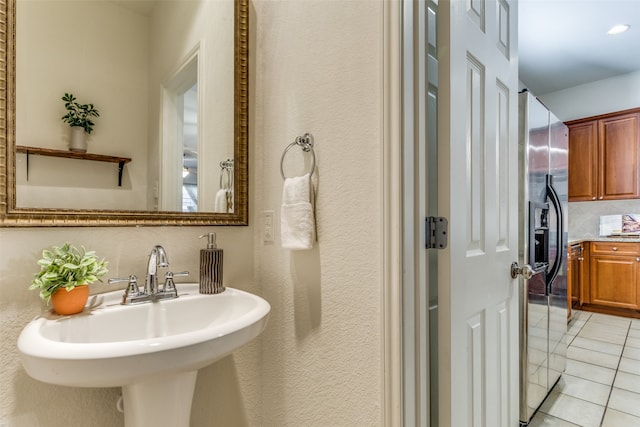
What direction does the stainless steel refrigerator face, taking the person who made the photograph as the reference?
facing to the right of the viewer

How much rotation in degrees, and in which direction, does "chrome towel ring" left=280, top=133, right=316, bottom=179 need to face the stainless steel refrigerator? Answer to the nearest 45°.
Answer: approximately 180°

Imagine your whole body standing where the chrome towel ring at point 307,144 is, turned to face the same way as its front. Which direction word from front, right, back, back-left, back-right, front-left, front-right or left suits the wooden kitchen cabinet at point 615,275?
back

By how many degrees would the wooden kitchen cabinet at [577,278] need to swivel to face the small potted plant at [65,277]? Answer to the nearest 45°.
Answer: approximately 90° to its right

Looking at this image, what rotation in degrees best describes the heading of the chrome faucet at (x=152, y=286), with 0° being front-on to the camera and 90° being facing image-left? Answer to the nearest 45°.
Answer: approximately 315°

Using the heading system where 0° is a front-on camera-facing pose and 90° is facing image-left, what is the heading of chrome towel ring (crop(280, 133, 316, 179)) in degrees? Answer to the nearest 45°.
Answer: approximately 45°
